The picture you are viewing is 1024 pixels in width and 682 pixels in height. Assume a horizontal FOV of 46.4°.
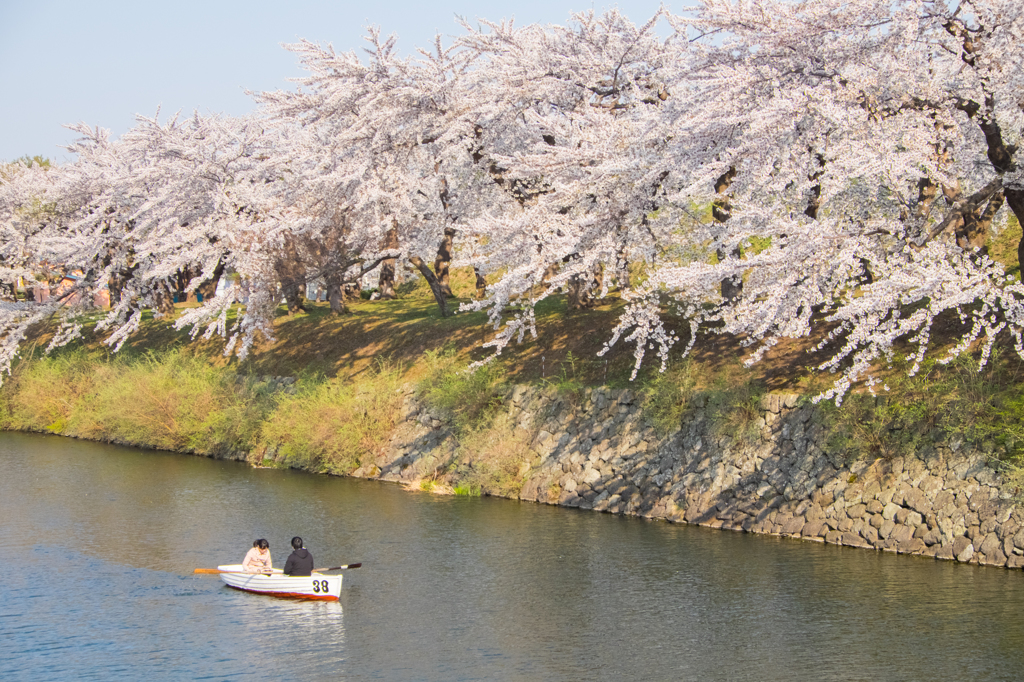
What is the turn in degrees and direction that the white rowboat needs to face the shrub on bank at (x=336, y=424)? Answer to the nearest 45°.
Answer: approximately 90° to its right

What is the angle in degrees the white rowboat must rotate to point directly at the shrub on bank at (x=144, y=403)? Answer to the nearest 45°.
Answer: approximately 90° to its right

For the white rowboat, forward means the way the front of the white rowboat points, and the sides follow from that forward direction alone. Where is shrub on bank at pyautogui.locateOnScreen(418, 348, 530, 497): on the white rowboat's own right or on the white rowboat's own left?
on the white rowboat's own right
